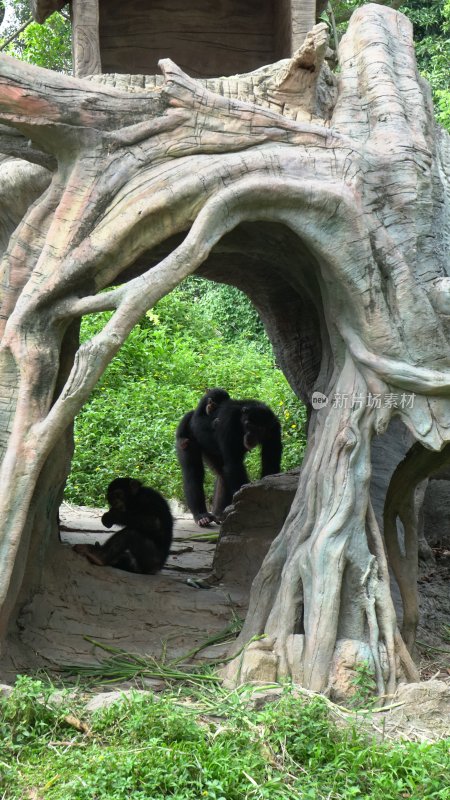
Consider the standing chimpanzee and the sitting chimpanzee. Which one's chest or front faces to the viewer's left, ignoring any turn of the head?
the sitting chimpanzee

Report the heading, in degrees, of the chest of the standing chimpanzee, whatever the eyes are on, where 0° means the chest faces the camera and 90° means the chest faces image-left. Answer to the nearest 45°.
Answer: approximately 315°

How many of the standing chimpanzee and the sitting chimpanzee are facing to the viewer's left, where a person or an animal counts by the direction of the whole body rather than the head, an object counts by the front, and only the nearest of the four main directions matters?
1

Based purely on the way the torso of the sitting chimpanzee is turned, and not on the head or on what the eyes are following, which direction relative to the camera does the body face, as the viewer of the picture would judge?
to the viewer's left
